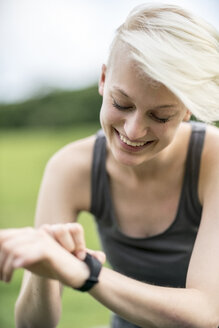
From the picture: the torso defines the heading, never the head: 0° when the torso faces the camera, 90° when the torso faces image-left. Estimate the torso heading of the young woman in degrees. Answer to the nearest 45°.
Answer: approximately 0°
